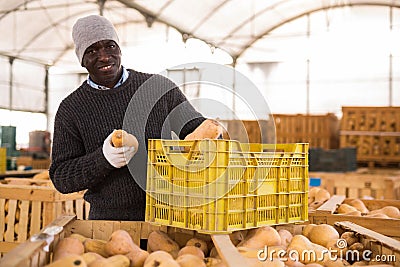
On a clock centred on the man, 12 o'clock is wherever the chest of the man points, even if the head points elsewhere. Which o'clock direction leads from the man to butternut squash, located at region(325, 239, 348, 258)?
The butternut squash is roughly at 10 o'clock from the man.

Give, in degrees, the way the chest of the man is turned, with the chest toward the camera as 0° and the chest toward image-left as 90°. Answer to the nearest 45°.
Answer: approximately 0°

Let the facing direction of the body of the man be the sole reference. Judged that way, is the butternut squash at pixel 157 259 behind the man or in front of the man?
in front

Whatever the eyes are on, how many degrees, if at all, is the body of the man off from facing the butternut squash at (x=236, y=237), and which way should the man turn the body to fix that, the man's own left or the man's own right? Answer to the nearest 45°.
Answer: approximately 45° to the man's own left

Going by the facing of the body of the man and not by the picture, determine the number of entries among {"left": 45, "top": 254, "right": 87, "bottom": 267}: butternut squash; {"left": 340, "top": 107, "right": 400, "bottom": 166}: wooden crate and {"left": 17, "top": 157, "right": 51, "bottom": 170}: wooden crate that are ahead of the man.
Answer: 1

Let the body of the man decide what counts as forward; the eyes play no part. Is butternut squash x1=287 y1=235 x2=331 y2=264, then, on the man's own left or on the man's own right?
on the man's own left

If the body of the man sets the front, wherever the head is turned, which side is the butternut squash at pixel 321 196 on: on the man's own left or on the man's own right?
on the man's own left
